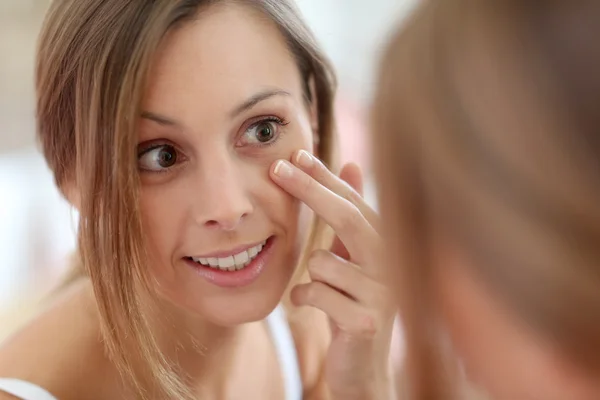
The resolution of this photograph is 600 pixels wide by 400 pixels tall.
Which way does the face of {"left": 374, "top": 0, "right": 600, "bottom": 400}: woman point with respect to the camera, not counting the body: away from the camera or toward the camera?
away from the camera

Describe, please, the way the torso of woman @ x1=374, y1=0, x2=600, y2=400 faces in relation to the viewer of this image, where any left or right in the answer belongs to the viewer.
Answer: facing away from the viewer and to the left of the viewer

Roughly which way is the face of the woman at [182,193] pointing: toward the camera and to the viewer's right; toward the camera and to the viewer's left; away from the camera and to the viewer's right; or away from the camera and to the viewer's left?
toward the camera and to the viewer's right
